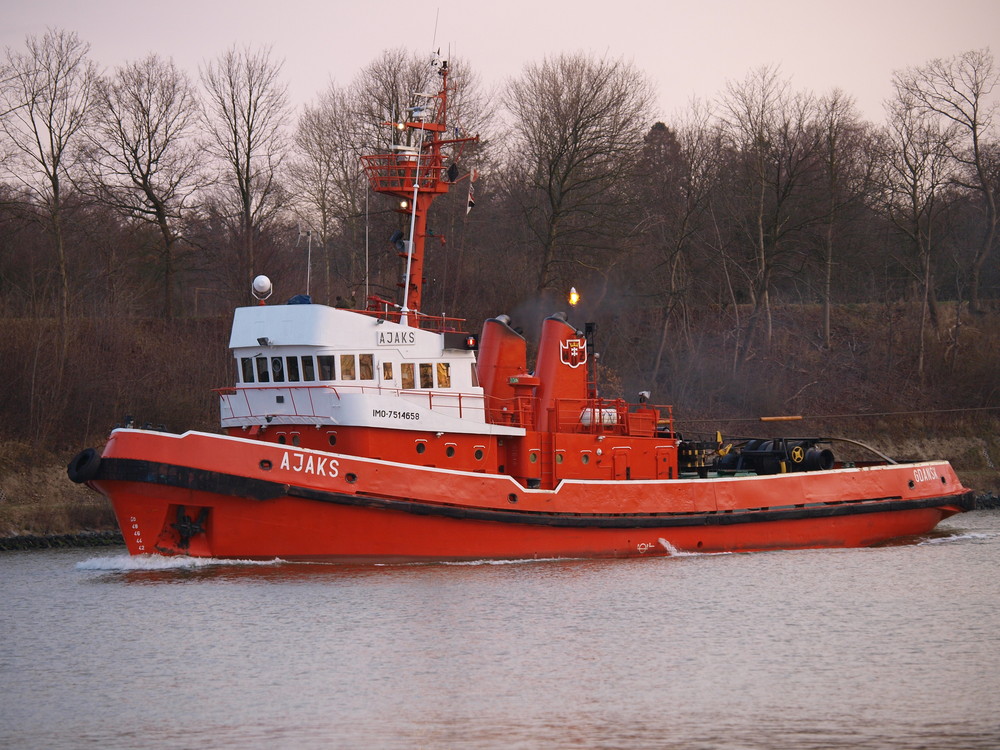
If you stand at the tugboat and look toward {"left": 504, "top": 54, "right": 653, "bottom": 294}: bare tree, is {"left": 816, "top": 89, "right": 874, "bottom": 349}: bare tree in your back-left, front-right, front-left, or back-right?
front-right

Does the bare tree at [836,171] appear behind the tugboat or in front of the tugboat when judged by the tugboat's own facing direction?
behind

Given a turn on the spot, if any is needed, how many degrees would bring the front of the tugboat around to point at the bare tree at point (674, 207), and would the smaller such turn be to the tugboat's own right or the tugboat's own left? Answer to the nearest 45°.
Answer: approximately 135° to the tugboat's own right

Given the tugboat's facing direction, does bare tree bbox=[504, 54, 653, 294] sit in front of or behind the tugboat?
behind

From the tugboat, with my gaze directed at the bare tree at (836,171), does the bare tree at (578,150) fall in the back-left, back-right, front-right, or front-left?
front-left
